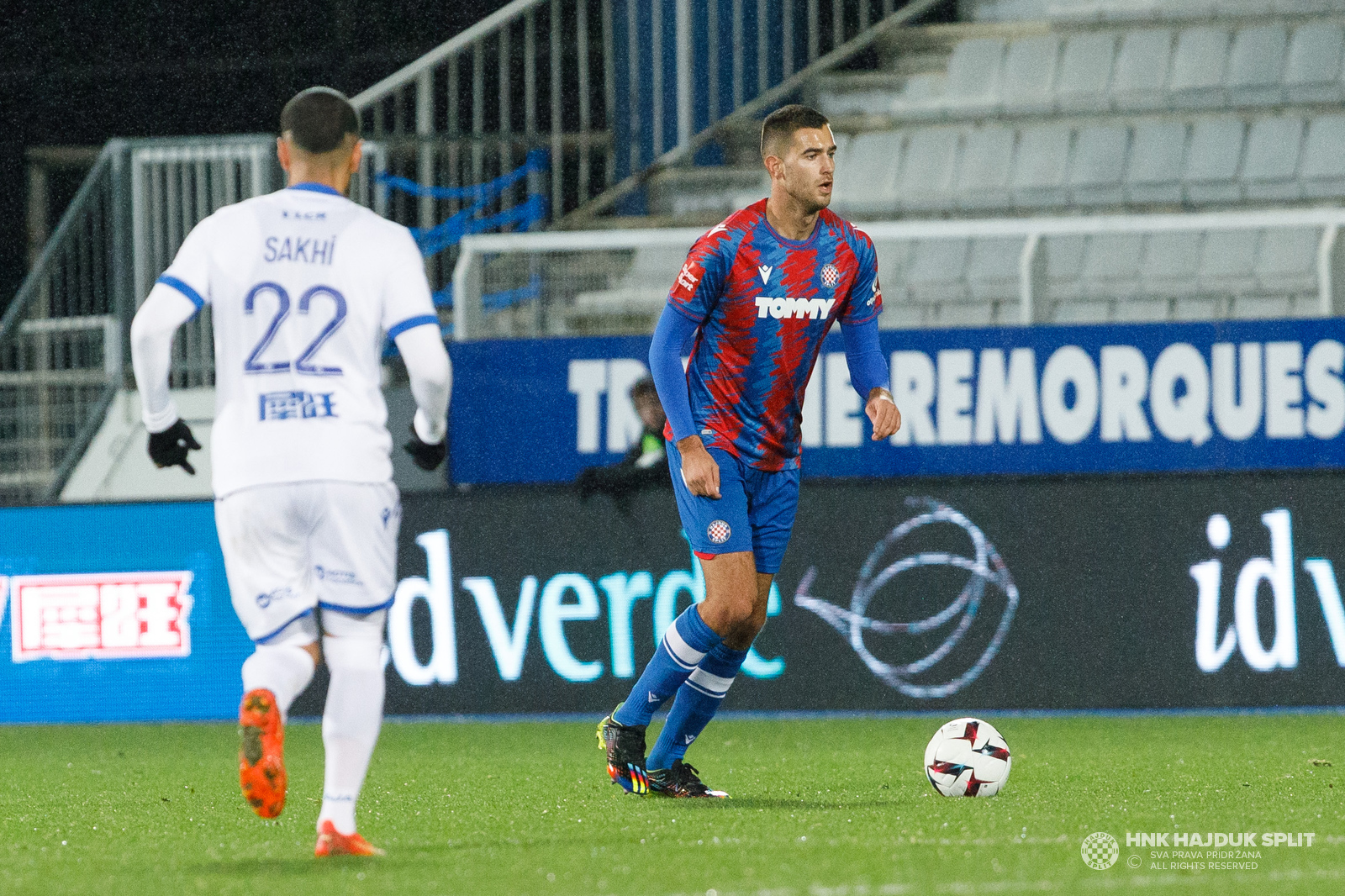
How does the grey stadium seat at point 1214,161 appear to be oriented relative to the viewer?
toward the camera

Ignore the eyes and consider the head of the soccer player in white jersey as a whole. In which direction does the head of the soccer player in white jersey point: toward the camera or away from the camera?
away from the camera

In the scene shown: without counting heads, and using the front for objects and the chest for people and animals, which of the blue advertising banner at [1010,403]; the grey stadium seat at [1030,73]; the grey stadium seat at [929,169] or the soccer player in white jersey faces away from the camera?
the soccer player in white jersey

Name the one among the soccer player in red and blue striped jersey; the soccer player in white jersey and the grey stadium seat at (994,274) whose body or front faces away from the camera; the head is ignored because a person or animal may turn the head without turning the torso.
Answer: the soccer player in white jersey

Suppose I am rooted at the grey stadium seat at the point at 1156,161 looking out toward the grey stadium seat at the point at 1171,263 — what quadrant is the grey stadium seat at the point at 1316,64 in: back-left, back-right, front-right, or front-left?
back-left

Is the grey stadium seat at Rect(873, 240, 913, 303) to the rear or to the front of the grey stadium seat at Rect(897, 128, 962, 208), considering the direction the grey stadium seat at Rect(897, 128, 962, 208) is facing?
to the front

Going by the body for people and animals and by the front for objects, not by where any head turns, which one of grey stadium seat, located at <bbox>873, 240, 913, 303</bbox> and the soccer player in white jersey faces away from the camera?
the soccer player in white jersey

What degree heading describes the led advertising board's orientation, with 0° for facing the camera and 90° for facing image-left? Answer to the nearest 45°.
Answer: approximately 0°

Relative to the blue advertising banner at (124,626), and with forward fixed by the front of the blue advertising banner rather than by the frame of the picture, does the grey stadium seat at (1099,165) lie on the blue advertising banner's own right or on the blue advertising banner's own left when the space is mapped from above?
on the blue advertising banner's own left

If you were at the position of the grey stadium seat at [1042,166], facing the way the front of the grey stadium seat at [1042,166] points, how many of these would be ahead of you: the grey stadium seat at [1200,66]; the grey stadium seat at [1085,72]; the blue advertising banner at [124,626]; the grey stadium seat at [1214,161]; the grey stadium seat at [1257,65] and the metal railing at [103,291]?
2

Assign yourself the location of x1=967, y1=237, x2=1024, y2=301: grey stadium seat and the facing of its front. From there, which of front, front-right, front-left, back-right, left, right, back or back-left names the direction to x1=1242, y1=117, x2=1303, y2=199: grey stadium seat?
back-left

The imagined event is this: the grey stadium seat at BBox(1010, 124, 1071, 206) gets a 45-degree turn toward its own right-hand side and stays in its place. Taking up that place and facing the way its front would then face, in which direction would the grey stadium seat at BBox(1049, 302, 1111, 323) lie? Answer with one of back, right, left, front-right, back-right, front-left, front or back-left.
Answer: left

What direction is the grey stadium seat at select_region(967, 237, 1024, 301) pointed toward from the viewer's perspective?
toward the camera

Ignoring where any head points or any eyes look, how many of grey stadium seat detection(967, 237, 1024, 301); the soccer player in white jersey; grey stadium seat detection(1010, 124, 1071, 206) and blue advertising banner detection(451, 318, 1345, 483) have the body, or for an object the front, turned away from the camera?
1

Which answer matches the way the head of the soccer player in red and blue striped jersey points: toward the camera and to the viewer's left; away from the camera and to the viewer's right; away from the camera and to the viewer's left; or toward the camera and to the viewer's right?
toward the camera and to the viewer's right
